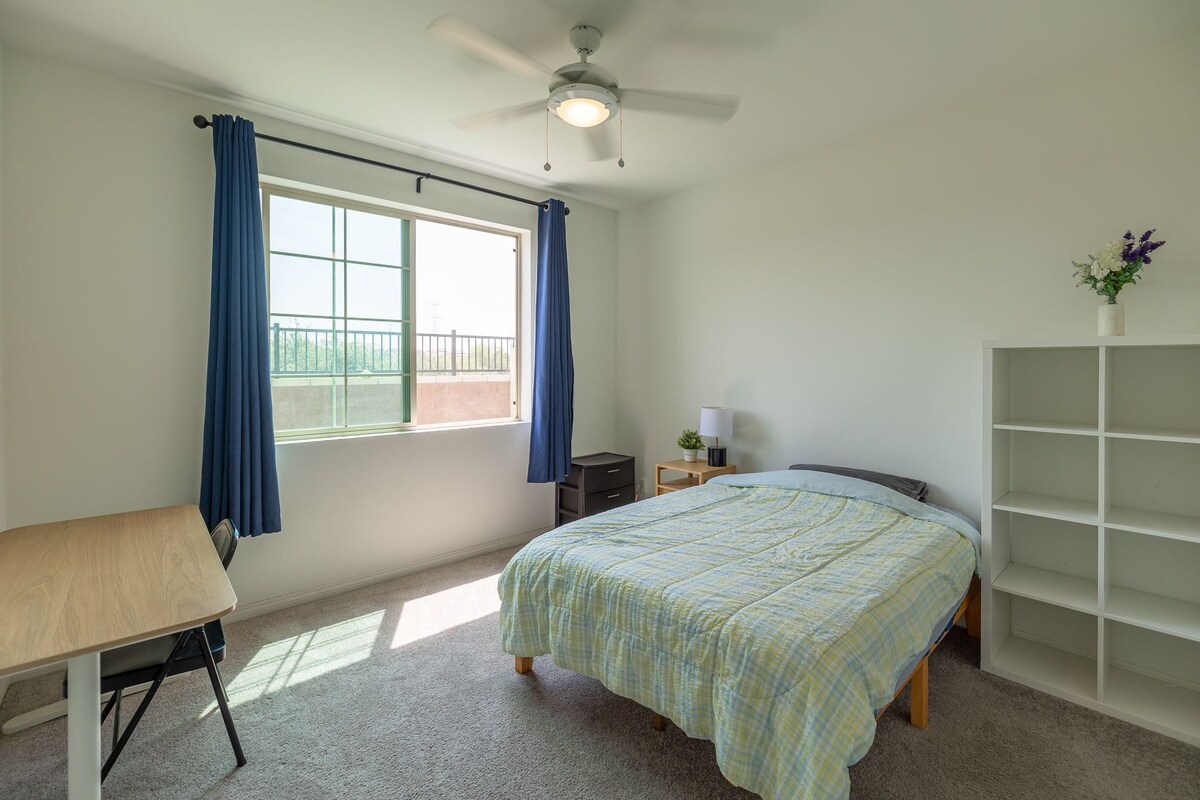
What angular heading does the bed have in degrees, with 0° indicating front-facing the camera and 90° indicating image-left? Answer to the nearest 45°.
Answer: approximately 45°

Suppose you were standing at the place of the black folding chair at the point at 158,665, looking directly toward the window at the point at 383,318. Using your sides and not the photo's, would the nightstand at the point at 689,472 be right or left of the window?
right

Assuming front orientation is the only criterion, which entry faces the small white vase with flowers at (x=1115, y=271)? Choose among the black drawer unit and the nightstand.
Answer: the black drawer unit

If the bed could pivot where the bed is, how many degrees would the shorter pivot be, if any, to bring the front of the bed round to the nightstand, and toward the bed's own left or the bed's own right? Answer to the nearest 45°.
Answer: approximately 135° to the bed's own right

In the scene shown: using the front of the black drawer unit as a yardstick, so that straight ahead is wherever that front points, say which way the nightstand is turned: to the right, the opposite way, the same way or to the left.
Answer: to the right

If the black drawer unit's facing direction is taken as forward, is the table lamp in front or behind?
in front

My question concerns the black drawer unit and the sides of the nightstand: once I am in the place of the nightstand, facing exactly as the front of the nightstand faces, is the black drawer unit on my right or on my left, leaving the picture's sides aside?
on my right

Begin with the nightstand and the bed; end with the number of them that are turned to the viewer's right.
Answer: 0

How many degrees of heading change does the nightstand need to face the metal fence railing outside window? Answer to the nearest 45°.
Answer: approximately 45° to its right

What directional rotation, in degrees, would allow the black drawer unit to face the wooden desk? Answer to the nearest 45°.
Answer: approximately 90° to its right
